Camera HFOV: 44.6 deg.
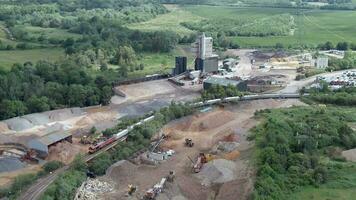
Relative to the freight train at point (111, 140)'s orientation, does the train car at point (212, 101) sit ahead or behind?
behind

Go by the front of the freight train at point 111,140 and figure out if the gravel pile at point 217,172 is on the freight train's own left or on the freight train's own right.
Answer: on the freight train's own left

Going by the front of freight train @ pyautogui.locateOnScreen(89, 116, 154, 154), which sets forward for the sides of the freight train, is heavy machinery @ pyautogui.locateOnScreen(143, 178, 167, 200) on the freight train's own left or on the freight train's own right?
on the freight train's own left

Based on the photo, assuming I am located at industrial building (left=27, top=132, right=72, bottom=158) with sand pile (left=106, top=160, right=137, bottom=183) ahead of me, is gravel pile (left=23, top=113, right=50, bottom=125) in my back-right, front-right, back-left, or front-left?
back-left

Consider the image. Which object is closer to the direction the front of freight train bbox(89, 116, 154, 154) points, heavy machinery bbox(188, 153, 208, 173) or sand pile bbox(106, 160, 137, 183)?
the sand pile

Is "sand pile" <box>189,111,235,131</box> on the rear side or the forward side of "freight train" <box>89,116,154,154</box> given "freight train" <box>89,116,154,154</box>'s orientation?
on the rear side

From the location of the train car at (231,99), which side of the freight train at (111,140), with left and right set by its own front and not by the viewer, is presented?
back

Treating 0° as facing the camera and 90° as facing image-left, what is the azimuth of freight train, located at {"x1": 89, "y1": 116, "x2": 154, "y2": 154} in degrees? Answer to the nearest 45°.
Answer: approximately 45°

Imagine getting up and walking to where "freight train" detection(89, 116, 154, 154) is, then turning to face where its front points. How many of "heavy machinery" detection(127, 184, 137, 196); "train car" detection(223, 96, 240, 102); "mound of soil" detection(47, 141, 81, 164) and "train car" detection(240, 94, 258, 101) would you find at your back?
2

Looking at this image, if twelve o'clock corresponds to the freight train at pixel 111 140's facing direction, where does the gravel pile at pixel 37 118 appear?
The gravel pile is roughly at 3 o'clock from the freight train.

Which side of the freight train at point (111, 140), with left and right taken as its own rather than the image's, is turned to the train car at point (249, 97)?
back

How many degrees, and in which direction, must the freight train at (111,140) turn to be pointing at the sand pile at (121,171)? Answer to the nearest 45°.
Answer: approximately 45° to its left

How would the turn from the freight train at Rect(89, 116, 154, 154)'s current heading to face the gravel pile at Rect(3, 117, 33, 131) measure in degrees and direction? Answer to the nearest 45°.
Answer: approximately 90° to its right

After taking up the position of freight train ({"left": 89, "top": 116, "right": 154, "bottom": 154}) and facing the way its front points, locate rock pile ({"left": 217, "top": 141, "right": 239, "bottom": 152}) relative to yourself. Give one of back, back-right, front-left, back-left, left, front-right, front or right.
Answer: back-left
